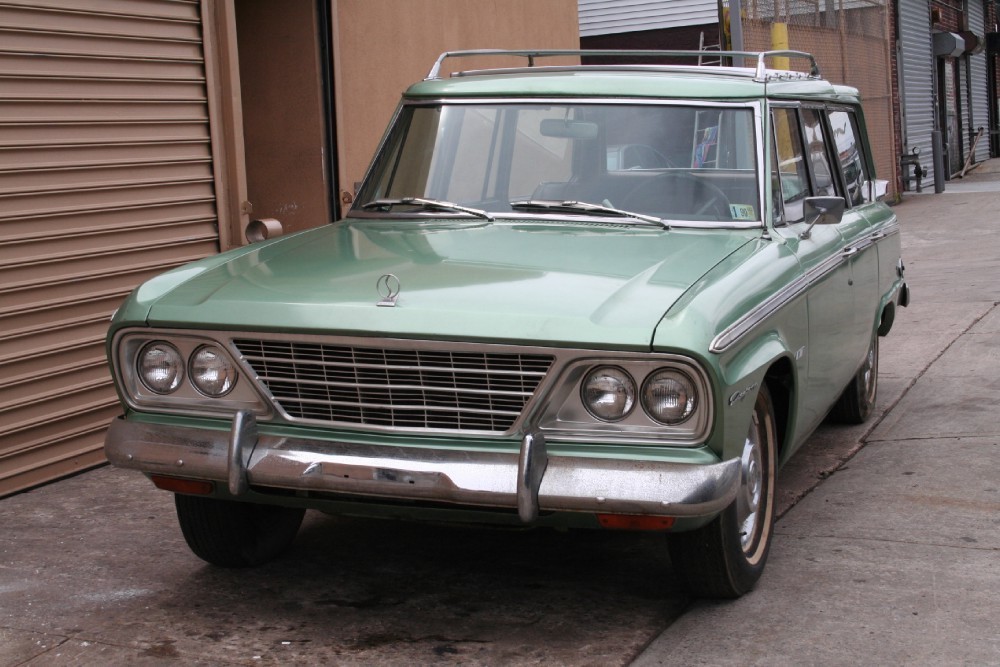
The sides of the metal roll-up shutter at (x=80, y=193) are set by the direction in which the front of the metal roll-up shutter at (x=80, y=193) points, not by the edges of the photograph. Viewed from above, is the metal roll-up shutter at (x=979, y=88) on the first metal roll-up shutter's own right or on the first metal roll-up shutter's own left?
on the first metal roll-up shutter's own left

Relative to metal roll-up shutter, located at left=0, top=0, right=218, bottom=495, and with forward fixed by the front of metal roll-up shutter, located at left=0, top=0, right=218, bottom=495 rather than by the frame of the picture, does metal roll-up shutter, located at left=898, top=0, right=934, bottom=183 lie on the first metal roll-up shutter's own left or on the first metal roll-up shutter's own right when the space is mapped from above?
on the first metal roll-up shutter's own left

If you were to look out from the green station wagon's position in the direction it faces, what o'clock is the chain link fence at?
The chain link fence is roughly at 5 o'clock from the green station wagon.

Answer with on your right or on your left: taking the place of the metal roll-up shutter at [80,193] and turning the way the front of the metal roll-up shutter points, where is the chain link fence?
on your left

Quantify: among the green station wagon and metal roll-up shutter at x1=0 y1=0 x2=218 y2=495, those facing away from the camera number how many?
0

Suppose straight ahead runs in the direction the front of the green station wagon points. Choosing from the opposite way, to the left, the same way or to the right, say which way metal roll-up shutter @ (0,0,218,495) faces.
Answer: to the left

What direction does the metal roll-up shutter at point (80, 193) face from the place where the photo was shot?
facing the viewer and to the right of the viewer
